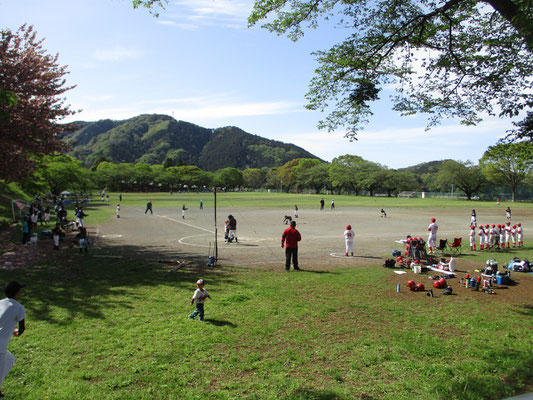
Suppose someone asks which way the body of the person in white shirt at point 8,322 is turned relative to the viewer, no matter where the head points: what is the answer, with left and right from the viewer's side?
facing away from the viewer and to the right of the viewer

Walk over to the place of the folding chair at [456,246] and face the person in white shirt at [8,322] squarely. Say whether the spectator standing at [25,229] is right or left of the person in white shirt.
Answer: right
